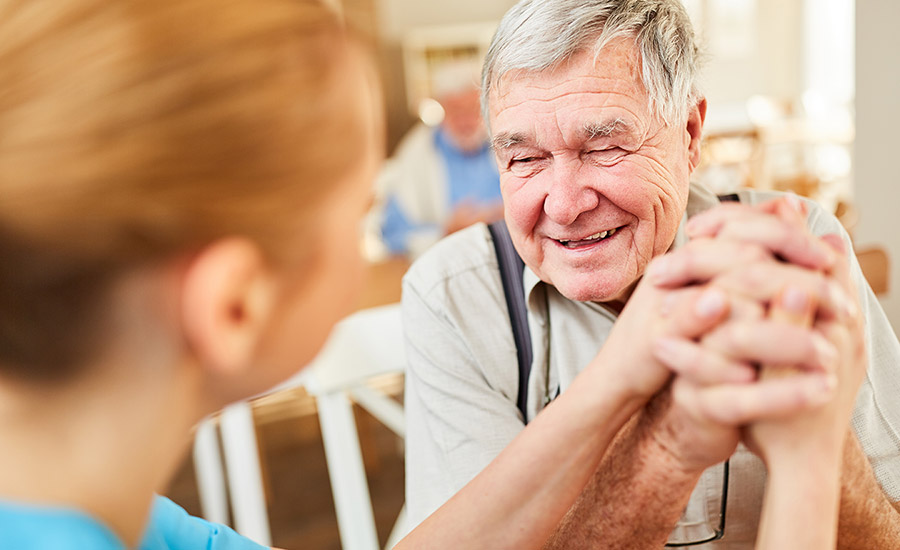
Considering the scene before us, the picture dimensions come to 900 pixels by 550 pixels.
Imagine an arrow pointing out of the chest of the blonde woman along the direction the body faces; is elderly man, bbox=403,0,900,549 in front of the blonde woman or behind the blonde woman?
in front

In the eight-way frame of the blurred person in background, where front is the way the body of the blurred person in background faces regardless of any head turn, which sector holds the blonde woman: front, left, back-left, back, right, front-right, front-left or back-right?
front-right

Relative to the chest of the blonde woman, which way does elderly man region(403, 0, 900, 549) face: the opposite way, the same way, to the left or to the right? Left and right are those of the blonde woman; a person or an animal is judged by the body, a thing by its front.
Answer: the opposite way

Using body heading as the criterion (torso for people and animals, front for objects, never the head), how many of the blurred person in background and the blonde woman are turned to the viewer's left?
0

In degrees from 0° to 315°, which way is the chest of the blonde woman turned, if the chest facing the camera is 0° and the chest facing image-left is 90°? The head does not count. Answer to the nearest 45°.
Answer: approximately 225°

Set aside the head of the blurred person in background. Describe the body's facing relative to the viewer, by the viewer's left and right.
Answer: facing the viewer and to the right of the viewer

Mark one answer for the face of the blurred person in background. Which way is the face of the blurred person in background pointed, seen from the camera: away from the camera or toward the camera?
toward the camera

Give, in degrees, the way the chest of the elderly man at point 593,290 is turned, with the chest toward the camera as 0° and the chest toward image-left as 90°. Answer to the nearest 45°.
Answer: approximately 45°

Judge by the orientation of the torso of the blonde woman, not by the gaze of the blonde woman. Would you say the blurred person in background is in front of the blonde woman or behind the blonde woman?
in front

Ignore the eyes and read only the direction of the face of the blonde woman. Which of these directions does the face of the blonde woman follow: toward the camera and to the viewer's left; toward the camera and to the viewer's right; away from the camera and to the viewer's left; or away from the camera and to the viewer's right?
away from the camera and to the viewer's right

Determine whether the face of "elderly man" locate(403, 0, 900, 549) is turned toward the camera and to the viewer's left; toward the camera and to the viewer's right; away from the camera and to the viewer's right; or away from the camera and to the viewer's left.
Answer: toward the camera and to the viewer's left
